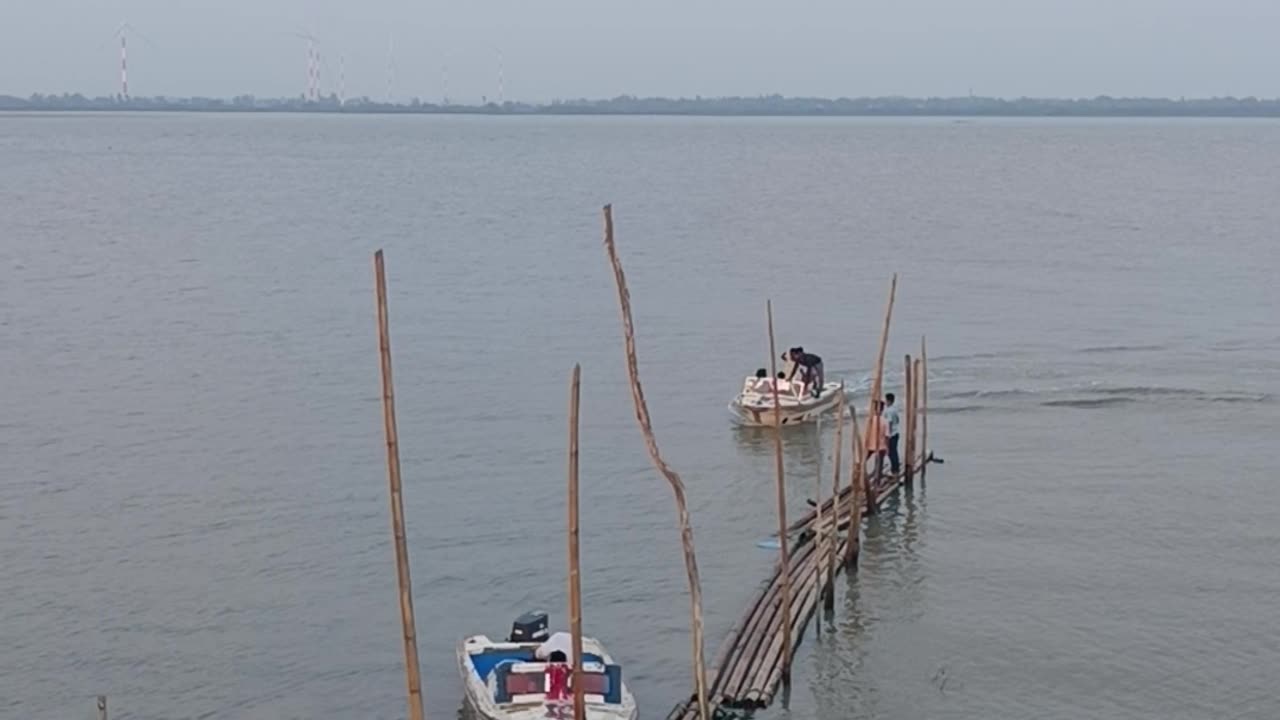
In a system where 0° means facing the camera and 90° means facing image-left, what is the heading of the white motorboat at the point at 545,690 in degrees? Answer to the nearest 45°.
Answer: approximately 0°

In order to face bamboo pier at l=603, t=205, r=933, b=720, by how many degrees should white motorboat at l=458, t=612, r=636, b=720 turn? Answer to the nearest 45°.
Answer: approximately 135° to its left

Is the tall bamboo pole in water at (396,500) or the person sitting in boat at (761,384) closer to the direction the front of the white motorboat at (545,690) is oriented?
the tall bamboo pole in water

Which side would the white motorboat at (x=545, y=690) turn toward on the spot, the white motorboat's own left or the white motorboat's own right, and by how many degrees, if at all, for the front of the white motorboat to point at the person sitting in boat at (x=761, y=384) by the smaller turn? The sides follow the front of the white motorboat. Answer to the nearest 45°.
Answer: approximately 180°

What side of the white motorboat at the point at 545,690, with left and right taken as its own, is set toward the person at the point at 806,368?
back

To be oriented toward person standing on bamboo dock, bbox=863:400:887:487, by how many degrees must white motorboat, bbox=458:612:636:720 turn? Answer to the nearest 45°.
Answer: approximately 135° to its left

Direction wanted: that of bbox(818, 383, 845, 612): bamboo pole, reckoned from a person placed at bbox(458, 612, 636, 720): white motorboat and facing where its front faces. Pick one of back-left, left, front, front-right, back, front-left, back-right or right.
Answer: back-left

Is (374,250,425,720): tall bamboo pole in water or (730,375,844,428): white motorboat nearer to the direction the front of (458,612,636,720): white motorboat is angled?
the tall bamboo pole in water
